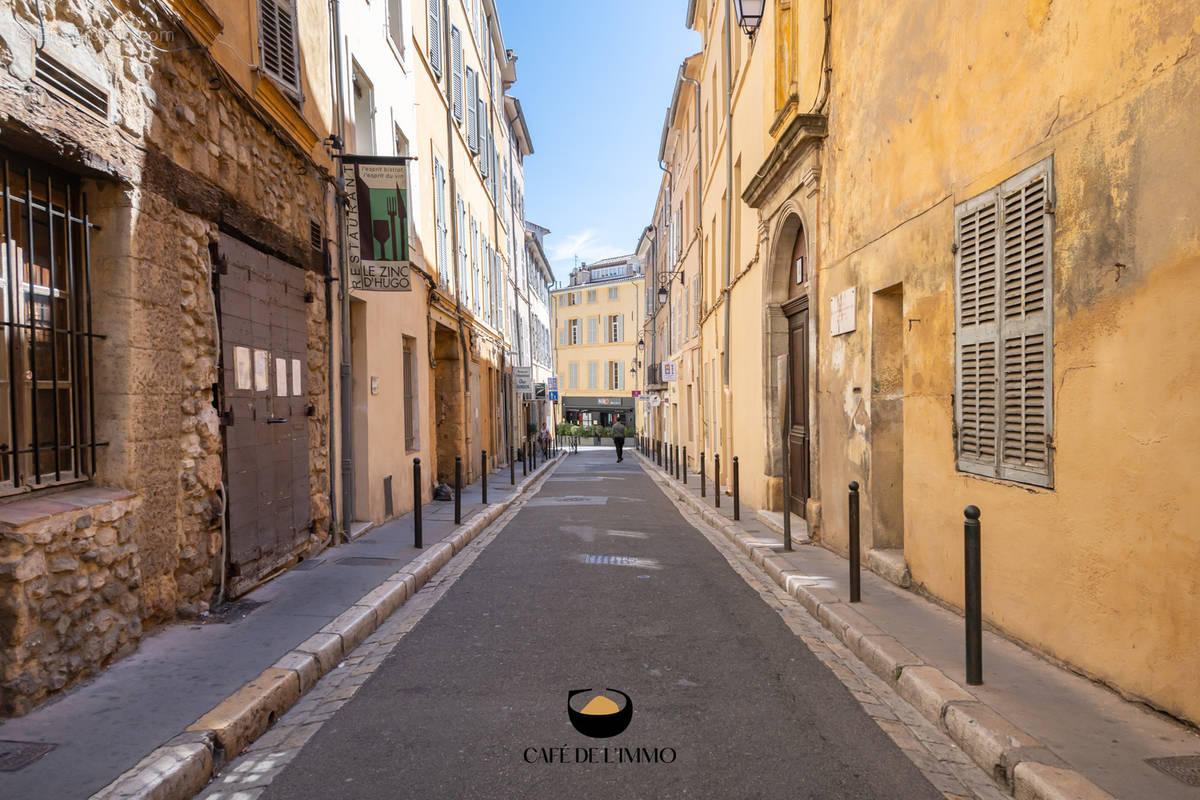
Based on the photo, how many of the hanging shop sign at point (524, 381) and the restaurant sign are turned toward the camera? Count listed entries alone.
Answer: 2

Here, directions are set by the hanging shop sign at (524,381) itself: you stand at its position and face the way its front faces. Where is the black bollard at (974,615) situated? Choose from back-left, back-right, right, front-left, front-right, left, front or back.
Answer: front

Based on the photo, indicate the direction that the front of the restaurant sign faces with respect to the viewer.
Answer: facing the viewer

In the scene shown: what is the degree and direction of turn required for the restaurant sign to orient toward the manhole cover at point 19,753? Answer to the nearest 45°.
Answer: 0° — it already faces it

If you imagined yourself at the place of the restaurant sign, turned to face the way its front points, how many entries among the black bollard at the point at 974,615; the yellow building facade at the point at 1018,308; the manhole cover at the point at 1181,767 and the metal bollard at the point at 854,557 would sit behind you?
0

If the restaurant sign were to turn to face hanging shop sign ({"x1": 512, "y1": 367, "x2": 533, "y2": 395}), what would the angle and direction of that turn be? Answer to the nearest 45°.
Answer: approximately 180°

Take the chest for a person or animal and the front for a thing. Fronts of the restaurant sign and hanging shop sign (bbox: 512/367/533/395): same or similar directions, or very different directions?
same or similar directions

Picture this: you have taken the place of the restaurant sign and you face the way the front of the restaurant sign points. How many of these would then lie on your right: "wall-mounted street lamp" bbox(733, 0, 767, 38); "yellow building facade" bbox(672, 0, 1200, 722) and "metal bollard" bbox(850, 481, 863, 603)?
0

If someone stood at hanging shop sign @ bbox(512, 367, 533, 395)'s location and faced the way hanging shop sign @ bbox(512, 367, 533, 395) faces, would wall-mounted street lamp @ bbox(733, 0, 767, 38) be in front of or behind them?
in front

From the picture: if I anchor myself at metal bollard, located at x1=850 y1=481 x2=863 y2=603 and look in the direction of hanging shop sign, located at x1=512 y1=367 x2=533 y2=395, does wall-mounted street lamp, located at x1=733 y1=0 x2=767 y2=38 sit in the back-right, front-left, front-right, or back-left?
front-right

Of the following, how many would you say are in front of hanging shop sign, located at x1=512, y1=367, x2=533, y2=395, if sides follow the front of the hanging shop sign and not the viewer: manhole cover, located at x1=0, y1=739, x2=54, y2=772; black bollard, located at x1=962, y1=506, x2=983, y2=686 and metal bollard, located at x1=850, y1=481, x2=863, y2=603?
3

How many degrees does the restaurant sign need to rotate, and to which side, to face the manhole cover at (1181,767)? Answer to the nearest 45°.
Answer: approximately 45° to its left

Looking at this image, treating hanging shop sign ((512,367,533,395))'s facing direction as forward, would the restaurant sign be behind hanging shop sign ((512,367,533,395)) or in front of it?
in front

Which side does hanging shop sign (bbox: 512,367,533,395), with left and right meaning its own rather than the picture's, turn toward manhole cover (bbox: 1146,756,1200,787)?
front
